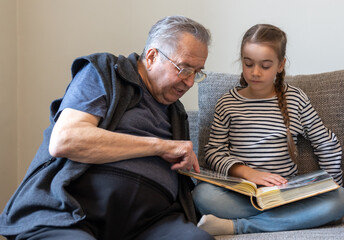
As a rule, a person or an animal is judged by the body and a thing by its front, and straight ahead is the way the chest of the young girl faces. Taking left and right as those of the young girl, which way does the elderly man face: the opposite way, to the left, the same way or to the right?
to the left

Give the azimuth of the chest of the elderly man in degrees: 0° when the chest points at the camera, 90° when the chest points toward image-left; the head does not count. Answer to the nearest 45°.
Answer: approximately 315°

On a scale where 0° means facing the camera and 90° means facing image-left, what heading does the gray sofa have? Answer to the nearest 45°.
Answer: approximately 0°

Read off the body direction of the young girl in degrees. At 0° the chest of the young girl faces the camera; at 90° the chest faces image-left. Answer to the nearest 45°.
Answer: approximately 0°
